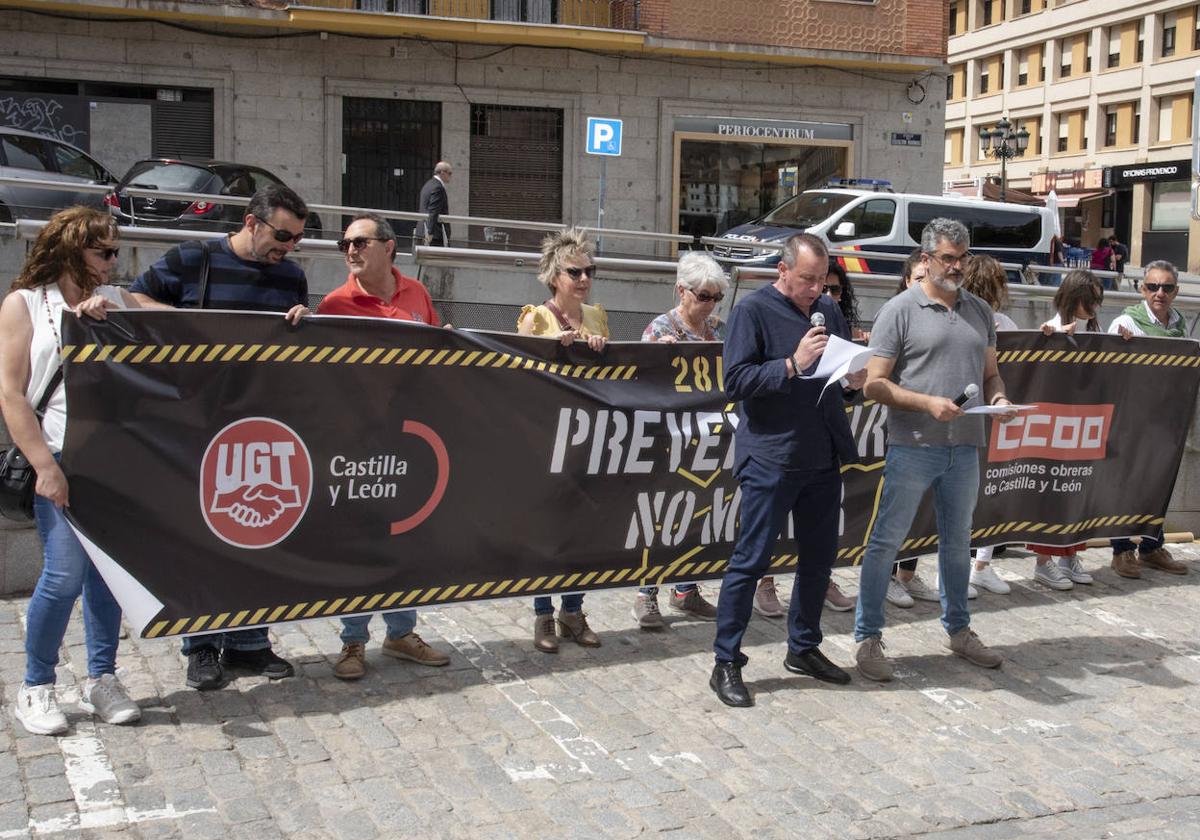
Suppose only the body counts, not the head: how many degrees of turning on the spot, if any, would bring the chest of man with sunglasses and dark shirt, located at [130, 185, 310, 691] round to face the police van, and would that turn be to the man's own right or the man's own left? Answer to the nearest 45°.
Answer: approximately 90° to the man's own left

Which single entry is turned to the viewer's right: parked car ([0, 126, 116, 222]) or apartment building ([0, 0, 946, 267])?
the parked car

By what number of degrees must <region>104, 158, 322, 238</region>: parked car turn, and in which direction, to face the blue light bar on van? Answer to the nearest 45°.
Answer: approximately 45° to its right

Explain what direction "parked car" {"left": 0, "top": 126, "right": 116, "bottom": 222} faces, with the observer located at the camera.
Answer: facing to the right of the viewer

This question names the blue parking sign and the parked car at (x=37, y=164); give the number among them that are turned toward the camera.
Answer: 1

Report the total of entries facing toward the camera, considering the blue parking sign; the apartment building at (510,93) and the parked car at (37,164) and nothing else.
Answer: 2

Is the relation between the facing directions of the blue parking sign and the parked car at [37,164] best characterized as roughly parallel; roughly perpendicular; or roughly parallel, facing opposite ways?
roughly perpendicular

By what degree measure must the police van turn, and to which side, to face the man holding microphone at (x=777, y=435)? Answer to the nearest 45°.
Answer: approximately 45° to its left
